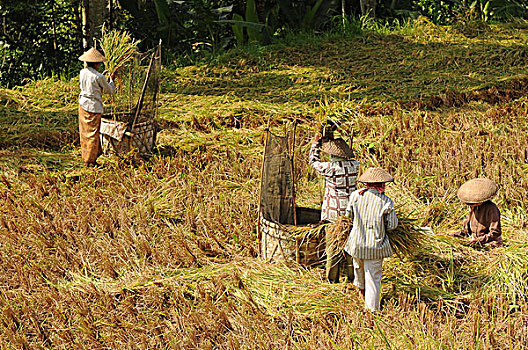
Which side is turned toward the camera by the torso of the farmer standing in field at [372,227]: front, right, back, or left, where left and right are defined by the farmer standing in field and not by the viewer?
back

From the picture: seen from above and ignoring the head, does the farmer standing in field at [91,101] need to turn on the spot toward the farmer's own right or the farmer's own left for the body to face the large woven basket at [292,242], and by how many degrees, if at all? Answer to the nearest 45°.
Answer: approximately 90° to the farmer's own right

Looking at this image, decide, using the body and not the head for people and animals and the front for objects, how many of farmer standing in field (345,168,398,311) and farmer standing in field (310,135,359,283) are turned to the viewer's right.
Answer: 0

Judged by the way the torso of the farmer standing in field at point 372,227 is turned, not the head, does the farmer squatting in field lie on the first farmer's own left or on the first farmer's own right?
on the first farmer's own right

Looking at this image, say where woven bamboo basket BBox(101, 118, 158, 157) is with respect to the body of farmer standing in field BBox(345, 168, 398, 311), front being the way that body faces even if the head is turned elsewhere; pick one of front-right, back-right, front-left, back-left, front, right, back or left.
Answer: front-left

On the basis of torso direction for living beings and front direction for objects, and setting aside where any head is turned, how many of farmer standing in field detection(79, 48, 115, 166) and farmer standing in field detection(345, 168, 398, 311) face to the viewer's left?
0

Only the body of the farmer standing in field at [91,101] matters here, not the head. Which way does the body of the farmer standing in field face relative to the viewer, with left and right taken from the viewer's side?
facing away from the viewer and to the right of the viewer
